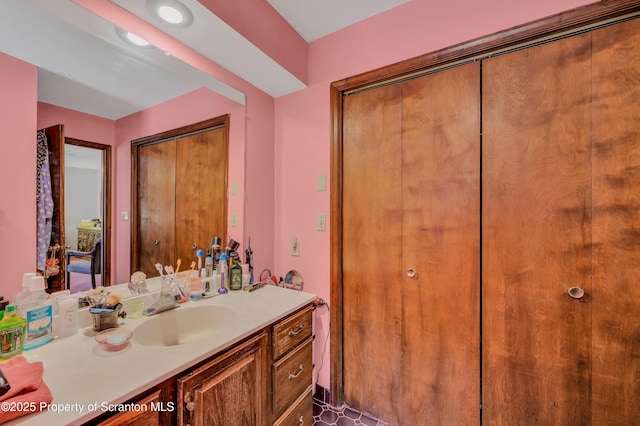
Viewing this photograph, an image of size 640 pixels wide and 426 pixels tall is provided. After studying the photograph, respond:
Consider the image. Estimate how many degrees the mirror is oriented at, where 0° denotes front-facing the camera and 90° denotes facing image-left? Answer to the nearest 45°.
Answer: approximately 315°

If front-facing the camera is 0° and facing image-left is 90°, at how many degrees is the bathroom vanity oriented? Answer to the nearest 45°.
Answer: approximately 315°
